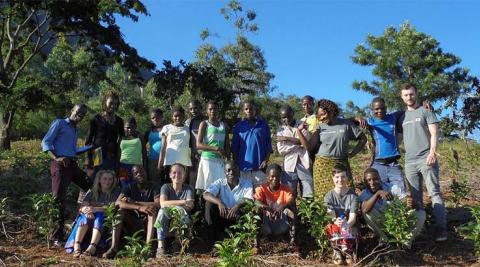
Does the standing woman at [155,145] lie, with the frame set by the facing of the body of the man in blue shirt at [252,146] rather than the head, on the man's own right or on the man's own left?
on the man's own right

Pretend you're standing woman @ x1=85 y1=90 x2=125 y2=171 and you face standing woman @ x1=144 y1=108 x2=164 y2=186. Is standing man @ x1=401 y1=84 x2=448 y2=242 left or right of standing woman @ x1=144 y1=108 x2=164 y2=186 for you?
right

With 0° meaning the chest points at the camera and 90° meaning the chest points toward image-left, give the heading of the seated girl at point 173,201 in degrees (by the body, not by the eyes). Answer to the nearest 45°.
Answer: approximately 0°

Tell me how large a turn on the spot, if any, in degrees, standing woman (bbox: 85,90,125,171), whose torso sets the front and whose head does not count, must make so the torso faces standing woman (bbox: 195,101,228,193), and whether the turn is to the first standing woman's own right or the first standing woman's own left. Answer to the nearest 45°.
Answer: approximately 90° to the first standing woman's own left

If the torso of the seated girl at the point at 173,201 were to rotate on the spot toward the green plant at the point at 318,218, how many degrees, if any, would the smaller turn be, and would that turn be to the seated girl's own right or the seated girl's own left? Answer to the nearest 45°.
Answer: approximately 90° to the seated girl's own left

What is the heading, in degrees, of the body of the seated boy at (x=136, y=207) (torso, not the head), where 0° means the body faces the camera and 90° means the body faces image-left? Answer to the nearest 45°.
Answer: approximately 0°

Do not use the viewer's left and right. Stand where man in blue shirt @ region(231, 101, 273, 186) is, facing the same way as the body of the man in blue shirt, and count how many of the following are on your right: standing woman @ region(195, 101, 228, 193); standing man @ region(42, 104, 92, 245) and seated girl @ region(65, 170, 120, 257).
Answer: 3
